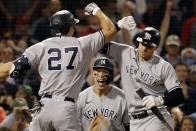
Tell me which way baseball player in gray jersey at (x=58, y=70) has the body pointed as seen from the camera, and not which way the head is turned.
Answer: away from the camera

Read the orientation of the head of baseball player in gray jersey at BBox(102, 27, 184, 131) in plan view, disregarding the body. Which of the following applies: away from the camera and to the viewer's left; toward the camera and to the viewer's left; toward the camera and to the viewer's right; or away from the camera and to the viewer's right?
toward the camera and to the viewer's left

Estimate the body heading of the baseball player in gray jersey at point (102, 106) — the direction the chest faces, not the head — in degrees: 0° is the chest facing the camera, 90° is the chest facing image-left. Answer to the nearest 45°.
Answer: approximately 0°

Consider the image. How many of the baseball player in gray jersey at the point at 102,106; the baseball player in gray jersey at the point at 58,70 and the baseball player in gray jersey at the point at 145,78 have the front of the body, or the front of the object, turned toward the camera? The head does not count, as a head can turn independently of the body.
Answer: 2

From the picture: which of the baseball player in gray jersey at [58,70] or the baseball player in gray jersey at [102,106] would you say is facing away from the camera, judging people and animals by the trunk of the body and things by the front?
the baseball player in gray jersey at [58,70]

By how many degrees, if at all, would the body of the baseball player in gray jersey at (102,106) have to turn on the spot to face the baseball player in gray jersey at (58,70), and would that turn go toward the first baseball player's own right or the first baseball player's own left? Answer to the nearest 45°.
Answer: approximately 45° to the first baseball player's own right

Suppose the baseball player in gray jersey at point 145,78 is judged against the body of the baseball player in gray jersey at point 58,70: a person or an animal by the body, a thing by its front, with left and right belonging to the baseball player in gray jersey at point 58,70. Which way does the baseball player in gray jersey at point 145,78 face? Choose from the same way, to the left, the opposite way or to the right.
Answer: the opposite way

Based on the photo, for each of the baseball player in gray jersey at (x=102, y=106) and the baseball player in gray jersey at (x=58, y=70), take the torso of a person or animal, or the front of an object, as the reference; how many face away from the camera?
1
